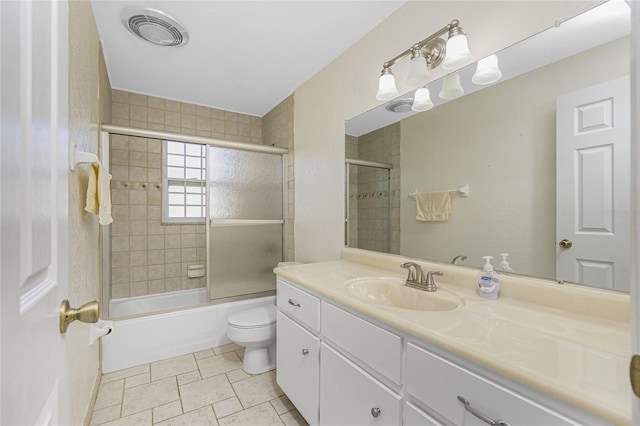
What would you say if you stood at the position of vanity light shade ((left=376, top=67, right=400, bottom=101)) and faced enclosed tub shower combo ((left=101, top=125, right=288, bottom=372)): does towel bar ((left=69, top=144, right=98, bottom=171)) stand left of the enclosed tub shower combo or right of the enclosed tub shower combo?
left

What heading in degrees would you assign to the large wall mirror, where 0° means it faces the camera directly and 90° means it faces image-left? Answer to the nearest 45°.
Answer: approximately 45°

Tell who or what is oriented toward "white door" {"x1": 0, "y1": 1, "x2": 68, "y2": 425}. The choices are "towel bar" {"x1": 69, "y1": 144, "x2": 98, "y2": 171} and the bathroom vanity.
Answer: the bathroom vanity

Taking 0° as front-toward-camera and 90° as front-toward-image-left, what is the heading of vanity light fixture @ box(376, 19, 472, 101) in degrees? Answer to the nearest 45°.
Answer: approximately 45°

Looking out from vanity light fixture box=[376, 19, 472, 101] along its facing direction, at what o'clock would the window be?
The window is roughly at 2 o'clock from the vanity light fixture.

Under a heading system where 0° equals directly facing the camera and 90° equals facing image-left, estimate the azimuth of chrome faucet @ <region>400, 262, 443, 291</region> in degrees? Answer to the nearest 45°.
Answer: approximately 45°

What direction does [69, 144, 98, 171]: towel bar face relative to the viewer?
to the viewer's right

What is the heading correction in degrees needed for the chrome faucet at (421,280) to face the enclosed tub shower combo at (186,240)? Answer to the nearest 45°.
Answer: approximately 45° to its right

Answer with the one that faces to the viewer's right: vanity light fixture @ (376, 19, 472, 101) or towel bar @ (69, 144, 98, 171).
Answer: the towel bar
